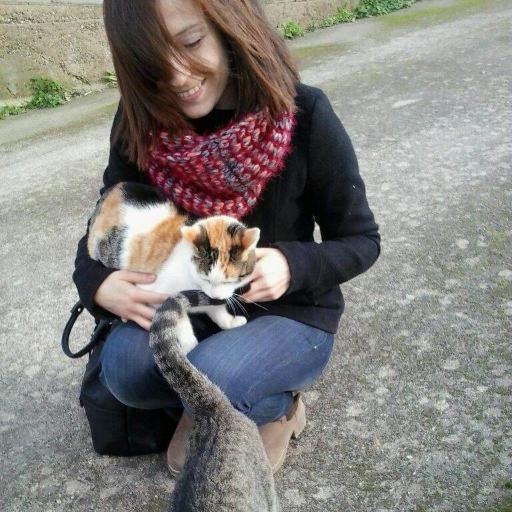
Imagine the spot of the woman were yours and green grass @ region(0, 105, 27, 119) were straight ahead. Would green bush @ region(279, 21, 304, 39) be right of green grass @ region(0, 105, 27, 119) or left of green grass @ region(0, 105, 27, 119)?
right

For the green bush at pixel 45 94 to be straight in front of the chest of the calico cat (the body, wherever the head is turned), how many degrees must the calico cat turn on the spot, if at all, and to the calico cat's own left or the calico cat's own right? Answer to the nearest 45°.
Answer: approximately 135° to the calico cat's own left

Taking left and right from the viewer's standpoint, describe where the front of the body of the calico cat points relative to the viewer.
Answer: facing the viewer and to the right of the viewer

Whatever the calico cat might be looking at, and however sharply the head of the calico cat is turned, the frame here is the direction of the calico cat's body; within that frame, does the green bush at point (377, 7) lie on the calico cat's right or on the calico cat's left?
on the calico cat's left

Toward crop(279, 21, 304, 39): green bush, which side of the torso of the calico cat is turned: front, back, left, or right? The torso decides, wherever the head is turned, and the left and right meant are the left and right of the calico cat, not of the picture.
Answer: left

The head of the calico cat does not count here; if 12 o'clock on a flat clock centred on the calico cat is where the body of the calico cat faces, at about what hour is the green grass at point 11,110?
The green grass is roughly at 7 o'clock from the calico cat.
